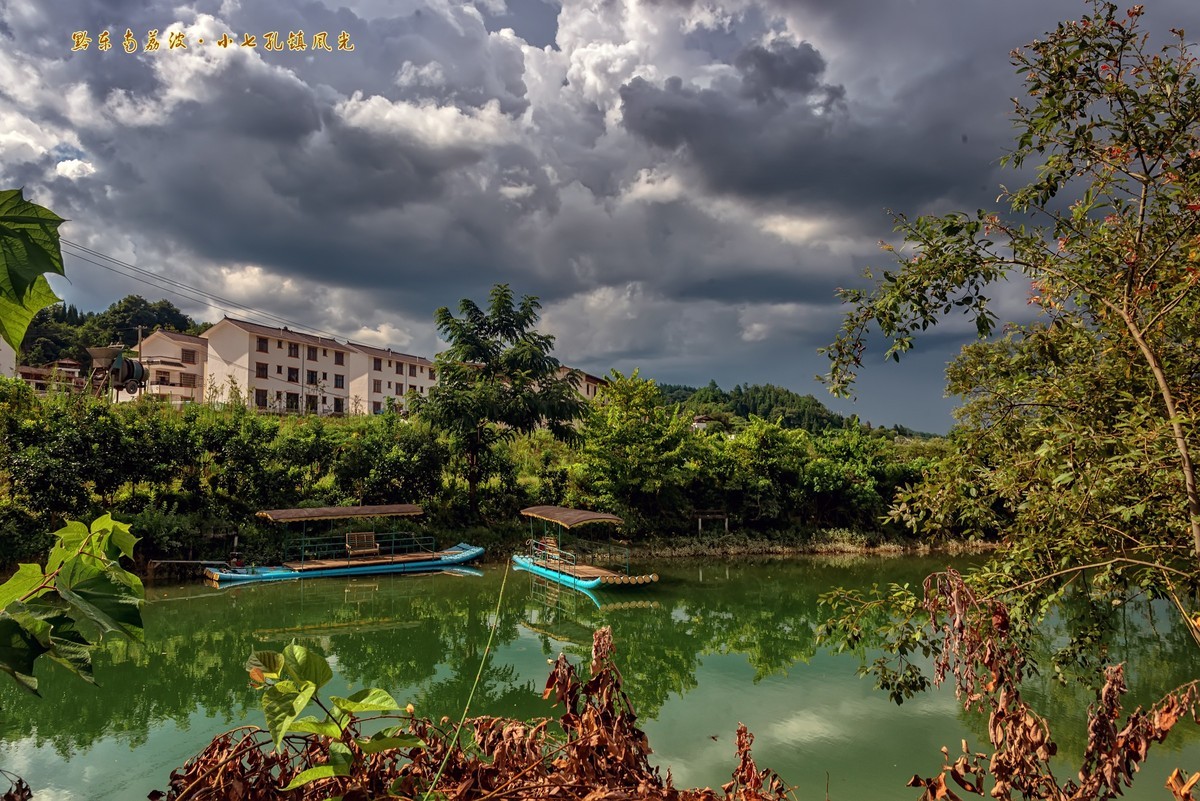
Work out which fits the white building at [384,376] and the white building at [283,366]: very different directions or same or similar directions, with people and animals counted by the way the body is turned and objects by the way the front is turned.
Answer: same or similar directions

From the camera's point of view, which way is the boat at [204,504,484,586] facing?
to the viewer's right

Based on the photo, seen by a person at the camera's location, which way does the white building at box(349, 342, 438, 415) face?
facing the viewer and to the right of the viewer

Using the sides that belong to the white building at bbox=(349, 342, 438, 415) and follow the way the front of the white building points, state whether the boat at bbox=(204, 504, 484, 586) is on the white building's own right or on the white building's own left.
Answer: on the white building's own right

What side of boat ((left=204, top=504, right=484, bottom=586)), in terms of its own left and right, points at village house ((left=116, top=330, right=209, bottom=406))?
left

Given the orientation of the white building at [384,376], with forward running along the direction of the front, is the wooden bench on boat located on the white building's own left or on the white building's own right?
on the white building's own right

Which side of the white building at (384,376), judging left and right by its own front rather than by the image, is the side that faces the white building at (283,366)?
right

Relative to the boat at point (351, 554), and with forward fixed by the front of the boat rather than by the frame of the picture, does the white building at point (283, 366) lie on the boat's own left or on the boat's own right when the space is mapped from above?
on the boat's own left

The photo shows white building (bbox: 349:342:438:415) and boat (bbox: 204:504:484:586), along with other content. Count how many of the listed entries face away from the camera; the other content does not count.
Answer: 0

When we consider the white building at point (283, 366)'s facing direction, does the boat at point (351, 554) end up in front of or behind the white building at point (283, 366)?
in front

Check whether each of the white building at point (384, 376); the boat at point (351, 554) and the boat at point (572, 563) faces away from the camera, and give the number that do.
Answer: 0
